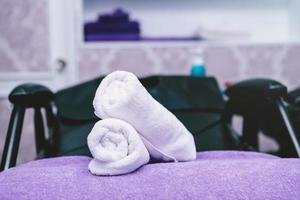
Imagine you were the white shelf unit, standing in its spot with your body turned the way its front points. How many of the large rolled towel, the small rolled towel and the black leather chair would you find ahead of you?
3

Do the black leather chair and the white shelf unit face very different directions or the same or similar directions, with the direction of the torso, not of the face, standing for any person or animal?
same or similar directions

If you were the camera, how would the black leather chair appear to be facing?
facing the viewer

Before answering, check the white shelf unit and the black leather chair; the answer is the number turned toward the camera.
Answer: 2

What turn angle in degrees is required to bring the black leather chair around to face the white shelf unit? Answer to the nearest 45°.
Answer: approximately 180°

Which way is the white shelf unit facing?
toward the camera

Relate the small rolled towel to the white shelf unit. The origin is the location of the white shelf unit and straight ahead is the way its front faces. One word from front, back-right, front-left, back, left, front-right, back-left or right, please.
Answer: front

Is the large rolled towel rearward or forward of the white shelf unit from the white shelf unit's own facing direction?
forward

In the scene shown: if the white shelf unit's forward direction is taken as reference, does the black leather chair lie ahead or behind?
ahead
